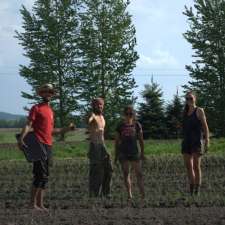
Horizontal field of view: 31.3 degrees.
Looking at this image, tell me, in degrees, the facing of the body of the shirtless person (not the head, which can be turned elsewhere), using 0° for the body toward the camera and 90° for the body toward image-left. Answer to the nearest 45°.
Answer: approximately 315°

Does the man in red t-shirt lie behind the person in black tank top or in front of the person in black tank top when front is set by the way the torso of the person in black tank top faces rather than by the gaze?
in front

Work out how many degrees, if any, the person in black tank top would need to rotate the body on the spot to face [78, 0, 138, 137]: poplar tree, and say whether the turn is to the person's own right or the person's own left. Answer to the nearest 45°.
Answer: approximately 135° to the person's own right

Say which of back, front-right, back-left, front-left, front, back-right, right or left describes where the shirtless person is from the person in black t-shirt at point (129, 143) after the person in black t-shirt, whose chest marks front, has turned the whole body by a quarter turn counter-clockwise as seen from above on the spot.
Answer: back

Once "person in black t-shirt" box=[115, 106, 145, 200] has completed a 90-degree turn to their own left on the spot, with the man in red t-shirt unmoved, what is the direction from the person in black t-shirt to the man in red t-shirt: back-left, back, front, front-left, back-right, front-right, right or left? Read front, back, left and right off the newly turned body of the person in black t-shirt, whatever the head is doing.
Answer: back-right

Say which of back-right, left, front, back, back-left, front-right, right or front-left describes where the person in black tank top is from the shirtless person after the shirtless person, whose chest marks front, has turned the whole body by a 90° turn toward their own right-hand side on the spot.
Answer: back-left

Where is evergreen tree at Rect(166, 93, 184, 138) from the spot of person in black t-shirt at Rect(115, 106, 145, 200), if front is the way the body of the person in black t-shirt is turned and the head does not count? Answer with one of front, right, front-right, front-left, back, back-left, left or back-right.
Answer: back

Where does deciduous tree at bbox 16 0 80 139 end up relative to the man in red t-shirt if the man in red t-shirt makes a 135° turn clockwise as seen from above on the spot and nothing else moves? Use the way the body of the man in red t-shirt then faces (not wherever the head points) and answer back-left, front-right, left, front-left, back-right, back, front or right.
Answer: right

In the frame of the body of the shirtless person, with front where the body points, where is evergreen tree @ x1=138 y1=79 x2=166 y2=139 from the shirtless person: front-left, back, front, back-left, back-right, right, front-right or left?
back-left

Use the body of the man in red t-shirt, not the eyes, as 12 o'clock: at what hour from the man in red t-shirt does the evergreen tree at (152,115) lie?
The evergreen tree is roughly at 8 o'clock from the man in red t-shirt.

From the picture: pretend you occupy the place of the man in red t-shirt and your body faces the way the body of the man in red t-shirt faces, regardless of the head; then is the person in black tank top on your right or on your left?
on your left

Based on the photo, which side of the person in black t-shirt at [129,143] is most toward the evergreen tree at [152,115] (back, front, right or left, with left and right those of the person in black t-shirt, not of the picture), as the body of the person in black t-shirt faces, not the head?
back

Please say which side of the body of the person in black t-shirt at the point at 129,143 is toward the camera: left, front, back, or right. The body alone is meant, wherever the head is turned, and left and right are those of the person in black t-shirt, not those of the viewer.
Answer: front

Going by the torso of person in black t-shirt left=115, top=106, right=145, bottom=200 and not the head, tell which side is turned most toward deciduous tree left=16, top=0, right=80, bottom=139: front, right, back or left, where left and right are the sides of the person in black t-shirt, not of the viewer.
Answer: back

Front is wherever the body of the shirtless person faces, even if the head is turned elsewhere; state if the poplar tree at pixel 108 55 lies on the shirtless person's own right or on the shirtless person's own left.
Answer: on the shirtless person's own left

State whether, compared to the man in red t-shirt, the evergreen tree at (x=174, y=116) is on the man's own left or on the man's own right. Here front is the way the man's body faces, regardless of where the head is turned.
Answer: on the man's own left
